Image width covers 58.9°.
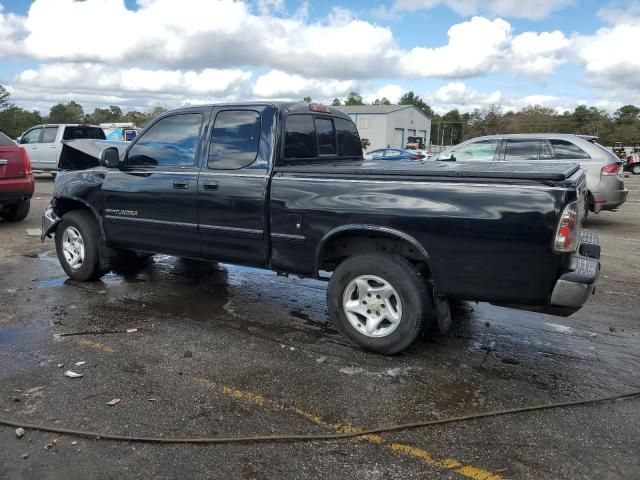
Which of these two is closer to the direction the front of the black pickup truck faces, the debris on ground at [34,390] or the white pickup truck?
the white pickup truck

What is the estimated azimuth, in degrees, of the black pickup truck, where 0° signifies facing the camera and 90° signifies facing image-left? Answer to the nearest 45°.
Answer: approximately 135°

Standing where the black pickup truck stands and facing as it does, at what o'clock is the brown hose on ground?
The brown hose on ground is roughly at 8 o'clock from the black pickup truck.

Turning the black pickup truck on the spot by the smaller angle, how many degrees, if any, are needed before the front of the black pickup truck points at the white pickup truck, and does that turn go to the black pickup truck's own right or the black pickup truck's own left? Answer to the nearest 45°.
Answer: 0° — it already faces it

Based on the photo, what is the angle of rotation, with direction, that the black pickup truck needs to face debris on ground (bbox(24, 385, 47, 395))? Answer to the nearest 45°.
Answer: approximately 90° to its left

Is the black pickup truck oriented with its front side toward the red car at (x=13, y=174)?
yes
